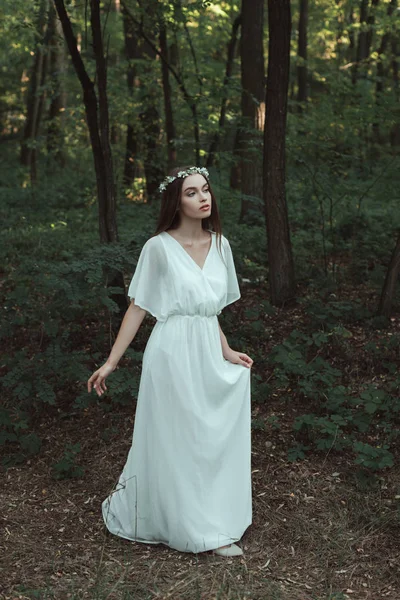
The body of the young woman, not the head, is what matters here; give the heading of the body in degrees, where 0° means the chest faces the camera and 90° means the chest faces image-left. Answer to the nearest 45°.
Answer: approximately 315°

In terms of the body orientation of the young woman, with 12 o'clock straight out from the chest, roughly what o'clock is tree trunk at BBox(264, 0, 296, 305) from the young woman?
The tree trunk is roughly at 8 o'clock from the young woman.

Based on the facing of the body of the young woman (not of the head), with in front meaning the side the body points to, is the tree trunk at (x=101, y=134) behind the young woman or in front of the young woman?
behind

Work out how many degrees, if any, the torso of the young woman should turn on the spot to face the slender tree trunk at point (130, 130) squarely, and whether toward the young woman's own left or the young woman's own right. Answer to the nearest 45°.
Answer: approximately 135° to the young woman's own left

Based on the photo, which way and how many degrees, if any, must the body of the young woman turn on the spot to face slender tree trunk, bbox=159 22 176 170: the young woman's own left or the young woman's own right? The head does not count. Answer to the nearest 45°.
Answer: approximately 135° to the young woman's own left

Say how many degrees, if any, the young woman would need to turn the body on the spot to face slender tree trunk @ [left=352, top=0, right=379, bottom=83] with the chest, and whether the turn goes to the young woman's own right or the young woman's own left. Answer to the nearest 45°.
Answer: approximately 135° to the young woman's own left

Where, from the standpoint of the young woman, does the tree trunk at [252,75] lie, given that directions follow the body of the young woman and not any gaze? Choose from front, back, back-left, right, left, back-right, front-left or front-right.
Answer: back-left

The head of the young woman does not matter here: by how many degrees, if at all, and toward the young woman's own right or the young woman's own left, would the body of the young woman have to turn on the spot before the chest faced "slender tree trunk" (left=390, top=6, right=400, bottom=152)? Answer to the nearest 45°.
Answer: approximately 135° to the young woman's own left

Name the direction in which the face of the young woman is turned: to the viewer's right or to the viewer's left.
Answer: to the viewer's right
